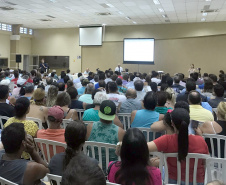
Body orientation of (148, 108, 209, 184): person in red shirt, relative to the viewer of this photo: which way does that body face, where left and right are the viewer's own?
facing away from the viewer

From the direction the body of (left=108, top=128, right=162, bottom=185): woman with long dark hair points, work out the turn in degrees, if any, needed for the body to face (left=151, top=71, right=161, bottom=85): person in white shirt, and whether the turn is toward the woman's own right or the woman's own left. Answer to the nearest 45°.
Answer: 0° — they already face them

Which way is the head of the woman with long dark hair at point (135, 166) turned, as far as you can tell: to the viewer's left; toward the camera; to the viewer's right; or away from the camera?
away from the camera

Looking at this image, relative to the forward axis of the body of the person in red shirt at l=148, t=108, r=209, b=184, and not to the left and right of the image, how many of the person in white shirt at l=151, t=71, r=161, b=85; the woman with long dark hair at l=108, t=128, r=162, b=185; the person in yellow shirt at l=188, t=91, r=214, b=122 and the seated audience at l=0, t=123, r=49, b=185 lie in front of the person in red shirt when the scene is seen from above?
2

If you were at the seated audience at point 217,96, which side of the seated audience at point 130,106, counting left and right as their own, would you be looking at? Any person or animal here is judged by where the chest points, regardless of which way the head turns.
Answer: right

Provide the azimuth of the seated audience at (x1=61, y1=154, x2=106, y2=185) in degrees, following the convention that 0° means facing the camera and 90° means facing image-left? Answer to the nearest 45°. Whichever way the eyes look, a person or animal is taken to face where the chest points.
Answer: approximately 180°

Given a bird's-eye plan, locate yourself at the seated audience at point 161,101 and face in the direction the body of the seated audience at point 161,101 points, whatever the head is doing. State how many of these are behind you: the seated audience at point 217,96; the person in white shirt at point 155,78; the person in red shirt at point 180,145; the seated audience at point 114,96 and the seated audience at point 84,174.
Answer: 2

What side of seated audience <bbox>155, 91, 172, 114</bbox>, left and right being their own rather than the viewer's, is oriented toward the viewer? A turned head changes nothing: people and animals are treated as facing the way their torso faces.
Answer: back

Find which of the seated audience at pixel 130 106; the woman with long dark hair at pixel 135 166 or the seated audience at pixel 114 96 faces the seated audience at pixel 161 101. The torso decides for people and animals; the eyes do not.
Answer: the woman with long dark hair

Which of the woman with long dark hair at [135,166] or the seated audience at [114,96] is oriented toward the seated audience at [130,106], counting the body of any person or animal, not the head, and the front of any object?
the woman with long dark hair

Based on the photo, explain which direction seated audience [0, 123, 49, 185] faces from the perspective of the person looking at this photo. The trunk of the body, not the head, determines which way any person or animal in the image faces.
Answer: facing away from the viewer and to the right of the viewer

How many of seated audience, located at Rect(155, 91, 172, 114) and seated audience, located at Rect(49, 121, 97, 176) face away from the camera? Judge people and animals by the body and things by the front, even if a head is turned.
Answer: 2

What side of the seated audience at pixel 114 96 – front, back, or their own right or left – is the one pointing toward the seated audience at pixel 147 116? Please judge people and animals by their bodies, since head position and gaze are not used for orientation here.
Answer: back

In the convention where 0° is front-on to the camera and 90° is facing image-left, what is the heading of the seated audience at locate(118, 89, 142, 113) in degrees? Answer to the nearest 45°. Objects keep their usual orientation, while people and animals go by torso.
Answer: approximately 180°

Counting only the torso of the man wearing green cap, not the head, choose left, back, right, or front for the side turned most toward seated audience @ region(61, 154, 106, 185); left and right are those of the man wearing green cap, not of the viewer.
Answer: back

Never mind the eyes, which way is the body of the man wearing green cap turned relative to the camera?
away from the camera

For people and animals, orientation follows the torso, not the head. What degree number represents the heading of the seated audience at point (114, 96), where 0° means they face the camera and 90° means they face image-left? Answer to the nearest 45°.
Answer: approximately 180°
